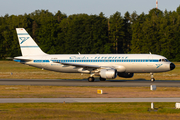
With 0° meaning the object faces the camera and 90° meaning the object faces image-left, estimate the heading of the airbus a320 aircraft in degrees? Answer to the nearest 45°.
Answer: approximately 270°
